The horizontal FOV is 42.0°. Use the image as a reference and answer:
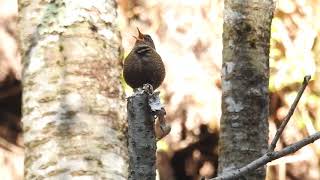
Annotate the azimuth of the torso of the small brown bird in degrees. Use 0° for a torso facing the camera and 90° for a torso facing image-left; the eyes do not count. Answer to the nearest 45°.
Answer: approximately 0°

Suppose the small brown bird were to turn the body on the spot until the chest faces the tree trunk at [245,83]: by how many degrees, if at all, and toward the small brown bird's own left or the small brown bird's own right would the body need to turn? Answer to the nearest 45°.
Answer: approximately 135° to the small brown bird's own left
